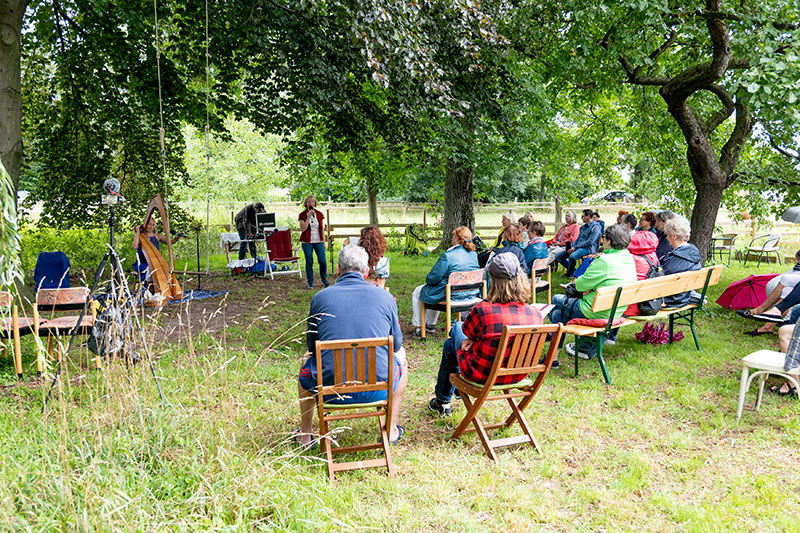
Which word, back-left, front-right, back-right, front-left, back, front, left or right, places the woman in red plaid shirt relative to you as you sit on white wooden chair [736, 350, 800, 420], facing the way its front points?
front-left

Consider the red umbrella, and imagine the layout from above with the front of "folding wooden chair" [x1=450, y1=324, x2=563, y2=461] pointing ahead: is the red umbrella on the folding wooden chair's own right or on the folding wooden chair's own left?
on the folding wooden chair's own right

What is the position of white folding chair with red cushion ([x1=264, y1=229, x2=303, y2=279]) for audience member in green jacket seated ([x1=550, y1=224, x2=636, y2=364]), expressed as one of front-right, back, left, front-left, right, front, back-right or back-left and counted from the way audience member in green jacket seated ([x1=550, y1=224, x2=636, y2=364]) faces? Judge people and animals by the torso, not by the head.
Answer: front

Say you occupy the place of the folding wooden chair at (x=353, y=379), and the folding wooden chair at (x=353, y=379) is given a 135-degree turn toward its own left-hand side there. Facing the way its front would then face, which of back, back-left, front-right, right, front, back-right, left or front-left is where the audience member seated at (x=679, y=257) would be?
back

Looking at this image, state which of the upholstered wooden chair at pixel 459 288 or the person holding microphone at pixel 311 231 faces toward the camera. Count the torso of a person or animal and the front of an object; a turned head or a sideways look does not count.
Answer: the person holding microphone

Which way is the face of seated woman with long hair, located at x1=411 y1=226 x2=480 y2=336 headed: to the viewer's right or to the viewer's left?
to the viewer's left

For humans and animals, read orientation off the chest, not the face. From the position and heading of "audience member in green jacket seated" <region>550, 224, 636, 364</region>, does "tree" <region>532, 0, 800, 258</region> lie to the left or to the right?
on their right

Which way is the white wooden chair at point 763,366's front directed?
to the viewer's left

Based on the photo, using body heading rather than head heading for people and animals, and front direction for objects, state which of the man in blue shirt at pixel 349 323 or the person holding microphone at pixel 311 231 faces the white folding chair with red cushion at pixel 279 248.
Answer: the man in blue shirt

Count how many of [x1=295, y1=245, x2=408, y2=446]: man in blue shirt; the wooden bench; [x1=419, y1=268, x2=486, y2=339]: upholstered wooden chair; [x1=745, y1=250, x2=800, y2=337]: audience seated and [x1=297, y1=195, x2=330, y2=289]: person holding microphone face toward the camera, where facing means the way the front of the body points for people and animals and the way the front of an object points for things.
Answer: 1

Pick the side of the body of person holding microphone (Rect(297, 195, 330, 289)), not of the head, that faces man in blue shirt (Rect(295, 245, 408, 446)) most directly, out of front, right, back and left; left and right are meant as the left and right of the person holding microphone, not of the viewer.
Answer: front

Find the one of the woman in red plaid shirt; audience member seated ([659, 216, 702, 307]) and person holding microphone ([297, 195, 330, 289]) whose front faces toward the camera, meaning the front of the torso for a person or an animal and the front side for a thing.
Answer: the person holding microphone

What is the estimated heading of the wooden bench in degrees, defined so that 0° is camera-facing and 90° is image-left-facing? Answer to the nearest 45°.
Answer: approximately 135°

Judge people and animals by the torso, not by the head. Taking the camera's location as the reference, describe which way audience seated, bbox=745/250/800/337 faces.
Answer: facing to the left of the viewer

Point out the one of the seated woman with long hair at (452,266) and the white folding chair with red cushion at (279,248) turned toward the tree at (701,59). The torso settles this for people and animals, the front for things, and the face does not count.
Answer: the white folding chair with red cushion

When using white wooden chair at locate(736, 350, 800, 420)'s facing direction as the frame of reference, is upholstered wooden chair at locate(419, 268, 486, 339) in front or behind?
in front

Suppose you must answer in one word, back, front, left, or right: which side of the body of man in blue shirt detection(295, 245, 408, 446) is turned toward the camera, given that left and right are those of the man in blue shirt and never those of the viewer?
back

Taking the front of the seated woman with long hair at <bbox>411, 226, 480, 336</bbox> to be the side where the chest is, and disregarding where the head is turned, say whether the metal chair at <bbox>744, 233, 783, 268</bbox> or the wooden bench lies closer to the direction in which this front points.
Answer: the metal chair

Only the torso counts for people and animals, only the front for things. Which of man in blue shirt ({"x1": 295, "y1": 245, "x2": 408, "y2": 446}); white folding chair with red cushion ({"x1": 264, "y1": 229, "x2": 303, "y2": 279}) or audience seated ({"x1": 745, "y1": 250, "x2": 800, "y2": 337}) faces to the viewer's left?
the audience seated
